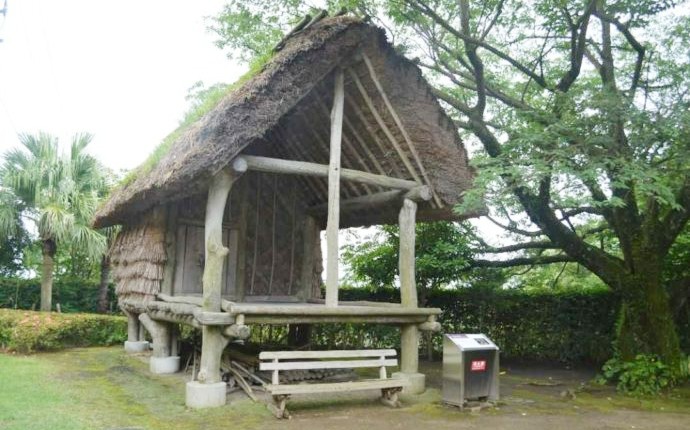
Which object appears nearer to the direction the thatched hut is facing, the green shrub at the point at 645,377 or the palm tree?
the green shrub

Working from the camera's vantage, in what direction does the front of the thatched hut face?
facing the viewer and to the right of the viewer

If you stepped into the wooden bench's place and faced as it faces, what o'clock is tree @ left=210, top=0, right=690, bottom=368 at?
The tree is roughly at 8 o'clock from the wooden bench.

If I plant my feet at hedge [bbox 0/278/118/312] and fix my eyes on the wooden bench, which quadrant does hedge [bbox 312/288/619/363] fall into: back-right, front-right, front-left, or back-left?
front-left

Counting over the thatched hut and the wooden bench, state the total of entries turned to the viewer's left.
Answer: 0

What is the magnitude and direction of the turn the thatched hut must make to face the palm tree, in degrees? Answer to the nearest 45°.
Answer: approximately 180°

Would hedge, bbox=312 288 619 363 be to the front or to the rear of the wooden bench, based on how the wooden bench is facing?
to the rear

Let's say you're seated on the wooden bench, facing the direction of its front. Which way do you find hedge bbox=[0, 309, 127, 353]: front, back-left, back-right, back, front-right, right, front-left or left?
back-right

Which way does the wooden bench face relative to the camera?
toward the camera

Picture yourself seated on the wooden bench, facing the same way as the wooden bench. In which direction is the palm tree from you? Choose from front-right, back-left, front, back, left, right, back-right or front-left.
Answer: back-right

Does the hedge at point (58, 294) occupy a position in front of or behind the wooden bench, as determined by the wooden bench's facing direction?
behind

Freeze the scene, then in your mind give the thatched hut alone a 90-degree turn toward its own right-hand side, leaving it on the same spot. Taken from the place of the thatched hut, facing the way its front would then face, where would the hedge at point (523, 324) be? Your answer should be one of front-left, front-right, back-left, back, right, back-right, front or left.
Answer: back

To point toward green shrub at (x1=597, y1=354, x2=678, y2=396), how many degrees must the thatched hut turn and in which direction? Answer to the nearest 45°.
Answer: approximately 45° to its left
